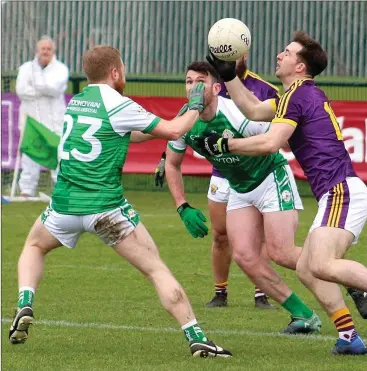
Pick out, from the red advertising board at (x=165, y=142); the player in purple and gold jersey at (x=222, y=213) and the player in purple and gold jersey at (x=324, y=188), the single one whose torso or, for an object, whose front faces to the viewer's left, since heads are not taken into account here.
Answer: the player in purple and gold jersey at (x=324, y=188)

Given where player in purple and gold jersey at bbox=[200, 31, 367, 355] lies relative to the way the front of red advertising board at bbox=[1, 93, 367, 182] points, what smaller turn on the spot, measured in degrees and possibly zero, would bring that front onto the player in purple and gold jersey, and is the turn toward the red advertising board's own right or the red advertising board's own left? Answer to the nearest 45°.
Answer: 0° — it already faces them

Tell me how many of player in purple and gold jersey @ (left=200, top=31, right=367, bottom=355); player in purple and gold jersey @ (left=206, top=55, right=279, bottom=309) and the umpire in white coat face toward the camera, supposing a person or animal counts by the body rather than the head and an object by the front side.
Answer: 2

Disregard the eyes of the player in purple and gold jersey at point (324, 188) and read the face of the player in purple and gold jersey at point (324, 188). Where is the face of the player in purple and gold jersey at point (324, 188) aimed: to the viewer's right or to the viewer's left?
to the viewer's left

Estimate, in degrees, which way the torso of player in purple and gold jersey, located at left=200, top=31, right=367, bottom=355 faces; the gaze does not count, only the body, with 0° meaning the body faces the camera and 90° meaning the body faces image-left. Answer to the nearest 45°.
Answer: approximately 90°

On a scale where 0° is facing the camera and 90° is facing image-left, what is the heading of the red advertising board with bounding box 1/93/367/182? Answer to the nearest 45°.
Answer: approximately 0°

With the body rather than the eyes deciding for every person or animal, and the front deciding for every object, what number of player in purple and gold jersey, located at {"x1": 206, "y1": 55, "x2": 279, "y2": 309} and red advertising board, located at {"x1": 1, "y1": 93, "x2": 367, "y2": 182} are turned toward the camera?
2

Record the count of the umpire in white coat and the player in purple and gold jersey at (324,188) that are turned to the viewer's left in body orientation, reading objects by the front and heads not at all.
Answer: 1

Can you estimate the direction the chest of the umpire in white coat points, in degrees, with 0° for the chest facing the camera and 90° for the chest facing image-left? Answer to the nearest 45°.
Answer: approximately 0°
